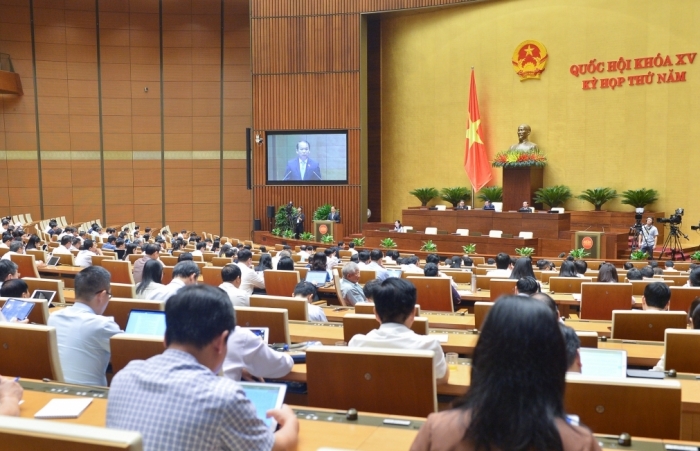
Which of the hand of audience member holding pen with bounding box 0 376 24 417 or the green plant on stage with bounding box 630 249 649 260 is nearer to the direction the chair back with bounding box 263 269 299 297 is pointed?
the green plant on stage

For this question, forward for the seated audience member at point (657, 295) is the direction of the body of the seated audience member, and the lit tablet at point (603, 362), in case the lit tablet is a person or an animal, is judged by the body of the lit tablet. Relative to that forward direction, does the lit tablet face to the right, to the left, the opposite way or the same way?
the opposite way

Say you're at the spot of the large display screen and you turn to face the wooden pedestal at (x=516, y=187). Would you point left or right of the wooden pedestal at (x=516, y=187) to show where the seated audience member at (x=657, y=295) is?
right

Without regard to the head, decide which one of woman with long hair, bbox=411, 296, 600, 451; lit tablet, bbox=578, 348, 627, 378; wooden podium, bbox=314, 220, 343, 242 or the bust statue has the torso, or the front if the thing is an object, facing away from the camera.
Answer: the woman with long hair

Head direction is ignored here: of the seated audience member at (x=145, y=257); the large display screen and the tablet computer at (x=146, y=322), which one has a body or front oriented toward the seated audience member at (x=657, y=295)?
the large display screen

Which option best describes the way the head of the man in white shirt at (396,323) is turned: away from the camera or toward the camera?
away from the camera

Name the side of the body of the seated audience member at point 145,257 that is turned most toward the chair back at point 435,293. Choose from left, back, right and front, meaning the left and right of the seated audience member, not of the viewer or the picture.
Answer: right

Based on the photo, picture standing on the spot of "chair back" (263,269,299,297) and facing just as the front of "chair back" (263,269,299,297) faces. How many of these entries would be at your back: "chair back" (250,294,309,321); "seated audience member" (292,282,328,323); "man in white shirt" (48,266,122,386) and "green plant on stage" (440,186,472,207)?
3

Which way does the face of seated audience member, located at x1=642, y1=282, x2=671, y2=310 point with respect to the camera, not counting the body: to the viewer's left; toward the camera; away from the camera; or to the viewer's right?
away from the camera

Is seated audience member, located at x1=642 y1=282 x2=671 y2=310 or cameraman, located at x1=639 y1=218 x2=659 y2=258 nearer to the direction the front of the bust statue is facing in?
the seated audience member

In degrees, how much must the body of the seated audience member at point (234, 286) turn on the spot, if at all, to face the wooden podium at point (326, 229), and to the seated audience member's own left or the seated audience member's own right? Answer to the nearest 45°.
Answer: approximately 45° to the seated audience member's own left

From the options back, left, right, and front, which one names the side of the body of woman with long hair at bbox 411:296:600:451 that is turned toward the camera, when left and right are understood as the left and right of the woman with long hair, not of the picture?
back

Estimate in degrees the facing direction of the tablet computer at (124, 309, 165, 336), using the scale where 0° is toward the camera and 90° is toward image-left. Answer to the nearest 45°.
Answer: approximately 0°

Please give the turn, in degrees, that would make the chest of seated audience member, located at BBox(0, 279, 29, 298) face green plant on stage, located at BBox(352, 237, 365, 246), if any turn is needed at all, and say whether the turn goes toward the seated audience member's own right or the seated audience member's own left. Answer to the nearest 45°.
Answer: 0° — they already face it

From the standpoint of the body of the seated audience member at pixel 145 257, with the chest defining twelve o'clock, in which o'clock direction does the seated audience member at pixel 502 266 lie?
the seated audience member at pixel 502 266 is roughly at 2 o'clock from the seated audience member at pixel 145 257.
